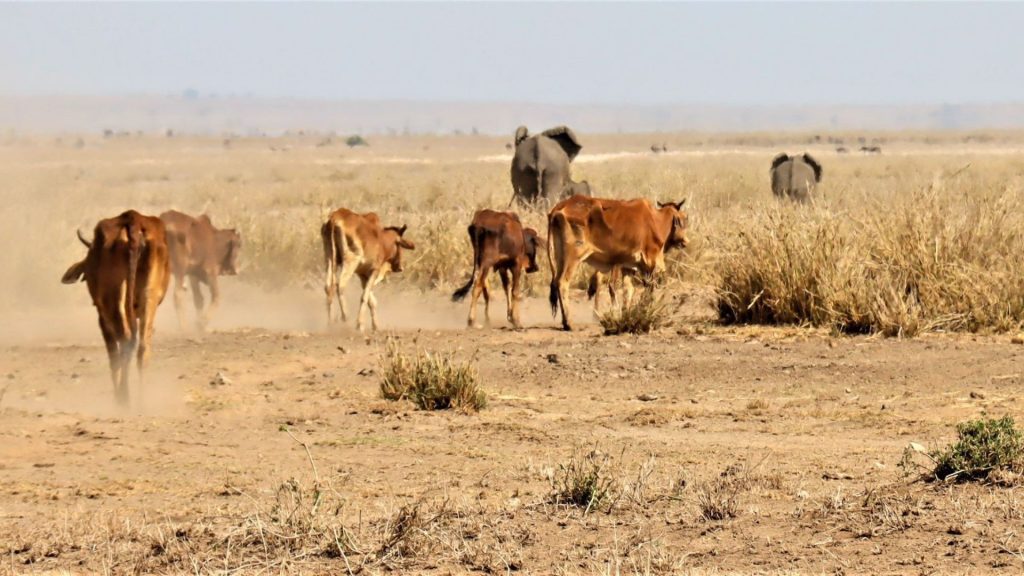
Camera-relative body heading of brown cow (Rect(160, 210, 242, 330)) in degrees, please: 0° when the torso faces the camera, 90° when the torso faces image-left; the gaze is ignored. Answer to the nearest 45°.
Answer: approximately 225°

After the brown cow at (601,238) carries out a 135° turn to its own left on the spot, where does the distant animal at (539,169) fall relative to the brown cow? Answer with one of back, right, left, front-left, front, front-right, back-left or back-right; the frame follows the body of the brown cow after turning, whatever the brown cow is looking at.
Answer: front-right

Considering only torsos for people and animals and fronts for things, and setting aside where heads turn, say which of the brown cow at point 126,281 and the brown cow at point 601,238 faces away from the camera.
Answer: the brown cow at point 126,281

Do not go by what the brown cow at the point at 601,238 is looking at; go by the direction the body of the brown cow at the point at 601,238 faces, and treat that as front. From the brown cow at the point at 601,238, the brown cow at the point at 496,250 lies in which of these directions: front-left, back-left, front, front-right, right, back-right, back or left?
back

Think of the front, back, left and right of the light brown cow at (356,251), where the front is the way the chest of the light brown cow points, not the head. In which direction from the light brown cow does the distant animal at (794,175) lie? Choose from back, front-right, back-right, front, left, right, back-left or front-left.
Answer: front

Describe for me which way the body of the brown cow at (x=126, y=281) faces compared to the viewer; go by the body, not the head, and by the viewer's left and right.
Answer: facing away from the viewer

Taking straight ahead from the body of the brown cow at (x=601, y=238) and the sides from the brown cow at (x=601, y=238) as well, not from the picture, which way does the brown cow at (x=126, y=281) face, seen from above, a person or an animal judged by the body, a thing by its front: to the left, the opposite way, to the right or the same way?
to the left

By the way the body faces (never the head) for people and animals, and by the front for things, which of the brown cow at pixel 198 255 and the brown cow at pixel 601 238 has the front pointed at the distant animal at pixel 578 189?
the brown cow at pixel 198 255

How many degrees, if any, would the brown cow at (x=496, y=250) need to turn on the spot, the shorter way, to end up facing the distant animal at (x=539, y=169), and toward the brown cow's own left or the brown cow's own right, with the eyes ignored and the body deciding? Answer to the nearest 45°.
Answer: approximately 45° to the brown cow's own left

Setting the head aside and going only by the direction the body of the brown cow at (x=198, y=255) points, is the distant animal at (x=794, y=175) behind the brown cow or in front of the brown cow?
in front

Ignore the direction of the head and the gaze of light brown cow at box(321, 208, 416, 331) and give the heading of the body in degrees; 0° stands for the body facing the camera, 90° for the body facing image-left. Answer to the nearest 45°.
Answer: approximately 225°

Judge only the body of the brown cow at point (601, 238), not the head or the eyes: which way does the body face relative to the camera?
to the viewer's right

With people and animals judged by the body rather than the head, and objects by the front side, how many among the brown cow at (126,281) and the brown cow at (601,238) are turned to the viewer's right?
1

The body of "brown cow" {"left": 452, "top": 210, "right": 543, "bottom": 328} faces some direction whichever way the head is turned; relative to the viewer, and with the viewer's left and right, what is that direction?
facing away from the viewer and to the right of the viewer
